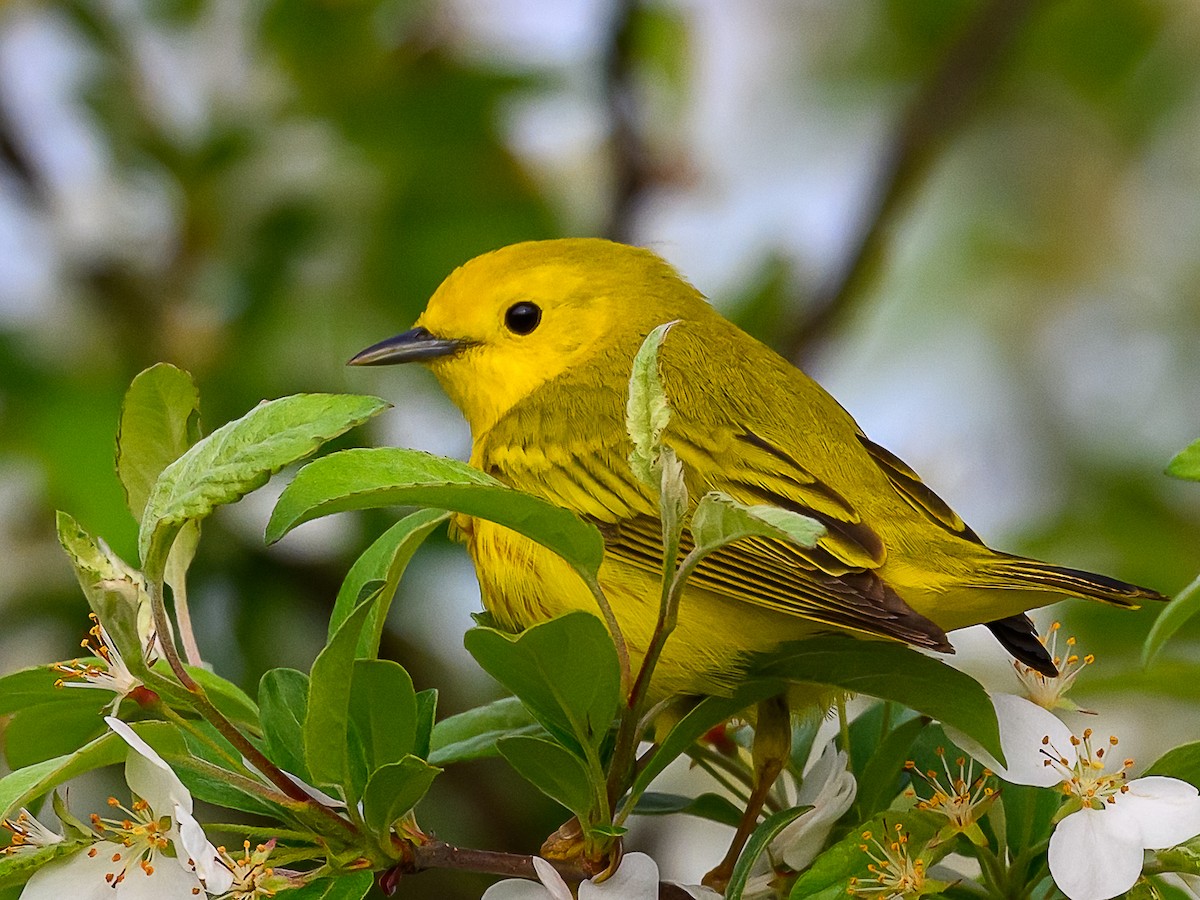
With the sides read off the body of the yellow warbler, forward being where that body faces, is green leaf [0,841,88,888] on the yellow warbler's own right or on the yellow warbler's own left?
on the yellow warbler's own left

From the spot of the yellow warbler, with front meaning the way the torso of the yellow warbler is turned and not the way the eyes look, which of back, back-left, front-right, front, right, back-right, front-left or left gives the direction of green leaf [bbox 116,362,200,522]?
front-left

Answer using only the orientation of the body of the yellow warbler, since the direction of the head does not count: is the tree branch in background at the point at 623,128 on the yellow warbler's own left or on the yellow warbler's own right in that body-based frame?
on the yellow warbler's own right

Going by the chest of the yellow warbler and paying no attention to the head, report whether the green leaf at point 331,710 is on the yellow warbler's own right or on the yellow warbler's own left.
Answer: on the yellow warbler's own left

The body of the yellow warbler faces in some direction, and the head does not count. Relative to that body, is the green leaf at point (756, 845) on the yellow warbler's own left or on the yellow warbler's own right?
on the yellow warbler's own left

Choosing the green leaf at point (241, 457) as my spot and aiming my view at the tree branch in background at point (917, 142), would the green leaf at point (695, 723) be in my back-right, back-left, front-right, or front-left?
front-right

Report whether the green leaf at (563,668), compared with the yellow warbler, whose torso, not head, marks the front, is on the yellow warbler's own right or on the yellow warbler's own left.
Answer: on the yellow warbler's own left

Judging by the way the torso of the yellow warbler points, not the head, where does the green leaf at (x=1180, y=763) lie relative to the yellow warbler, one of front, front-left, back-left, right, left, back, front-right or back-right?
back-left

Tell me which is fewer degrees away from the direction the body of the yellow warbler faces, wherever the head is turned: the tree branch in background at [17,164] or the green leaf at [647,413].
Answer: the tree branch in background

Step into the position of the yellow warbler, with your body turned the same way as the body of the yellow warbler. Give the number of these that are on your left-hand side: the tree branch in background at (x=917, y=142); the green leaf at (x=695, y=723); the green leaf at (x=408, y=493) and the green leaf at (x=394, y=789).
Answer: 3

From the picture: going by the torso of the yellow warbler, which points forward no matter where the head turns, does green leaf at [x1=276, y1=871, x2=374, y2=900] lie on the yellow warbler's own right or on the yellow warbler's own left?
on the yellow warbler's own left

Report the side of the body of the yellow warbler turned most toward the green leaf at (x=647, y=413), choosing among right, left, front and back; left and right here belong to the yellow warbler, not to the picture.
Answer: left

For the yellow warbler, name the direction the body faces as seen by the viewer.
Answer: to the viewer's left
